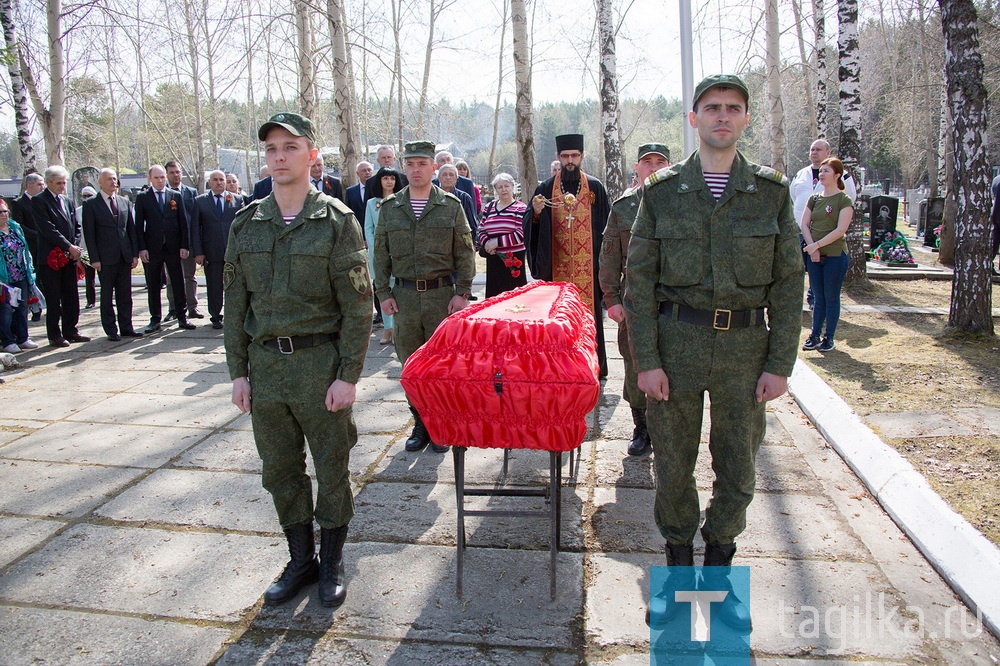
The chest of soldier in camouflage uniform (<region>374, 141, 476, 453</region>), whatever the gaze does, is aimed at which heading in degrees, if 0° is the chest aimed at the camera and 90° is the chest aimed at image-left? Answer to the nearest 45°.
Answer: approximately 0°

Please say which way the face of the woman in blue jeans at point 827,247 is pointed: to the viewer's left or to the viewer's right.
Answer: to the viewer's left

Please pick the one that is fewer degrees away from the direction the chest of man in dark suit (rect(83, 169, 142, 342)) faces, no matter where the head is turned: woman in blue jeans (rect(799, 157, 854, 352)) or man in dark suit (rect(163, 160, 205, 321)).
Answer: the woman in blue jeans

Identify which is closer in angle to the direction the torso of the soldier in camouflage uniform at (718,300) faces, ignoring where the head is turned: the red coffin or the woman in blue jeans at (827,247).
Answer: the red coffin

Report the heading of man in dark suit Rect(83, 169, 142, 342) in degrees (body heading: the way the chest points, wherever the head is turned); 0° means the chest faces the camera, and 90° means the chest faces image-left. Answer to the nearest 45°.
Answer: approximately 315°
